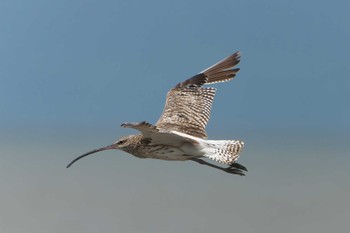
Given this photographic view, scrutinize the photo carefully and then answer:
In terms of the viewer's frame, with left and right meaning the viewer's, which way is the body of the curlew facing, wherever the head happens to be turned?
facing to the left of the viewer
